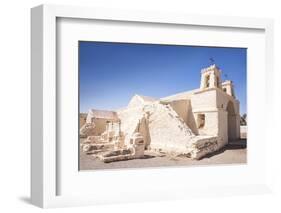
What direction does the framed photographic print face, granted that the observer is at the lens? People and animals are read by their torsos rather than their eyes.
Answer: facing the viewer and to the right of the viewer
